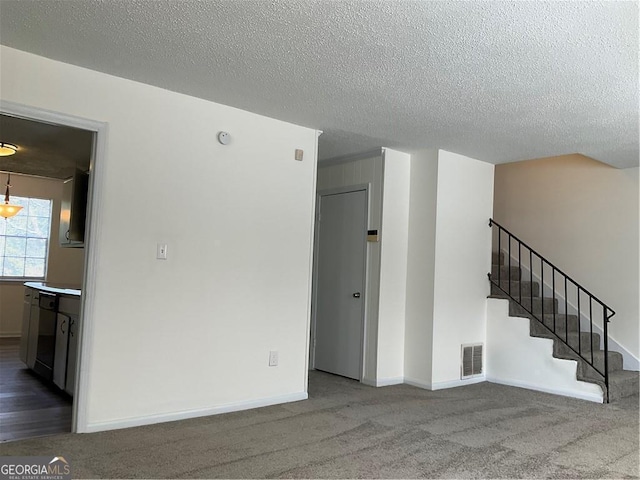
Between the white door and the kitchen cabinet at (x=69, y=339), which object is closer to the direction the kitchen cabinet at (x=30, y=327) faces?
the kitchen cabinet

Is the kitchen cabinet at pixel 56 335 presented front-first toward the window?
no

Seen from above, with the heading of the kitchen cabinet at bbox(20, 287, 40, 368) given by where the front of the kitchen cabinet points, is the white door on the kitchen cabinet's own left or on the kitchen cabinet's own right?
on the kitchen cabinet's own left

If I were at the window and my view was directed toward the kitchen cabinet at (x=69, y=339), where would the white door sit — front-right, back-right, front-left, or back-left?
front-left

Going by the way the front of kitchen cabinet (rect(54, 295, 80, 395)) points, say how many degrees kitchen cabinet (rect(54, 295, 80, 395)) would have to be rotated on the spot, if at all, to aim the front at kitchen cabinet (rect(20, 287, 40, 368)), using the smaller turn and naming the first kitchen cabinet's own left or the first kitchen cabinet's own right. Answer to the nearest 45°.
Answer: approximately 135° to the first kitchen cabinet's own right

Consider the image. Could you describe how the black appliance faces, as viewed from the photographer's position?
facing the viewer and to the left of the viewer

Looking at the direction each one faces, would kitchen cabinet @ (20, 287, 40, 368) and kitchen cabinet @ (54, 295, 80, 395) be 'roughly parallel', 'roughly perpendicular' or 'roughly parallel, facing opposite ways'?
roughly parallel

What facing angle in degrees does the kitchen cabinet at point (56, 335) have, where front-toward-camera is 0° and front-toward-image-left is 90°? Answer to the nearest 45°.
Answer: approximately 45°
